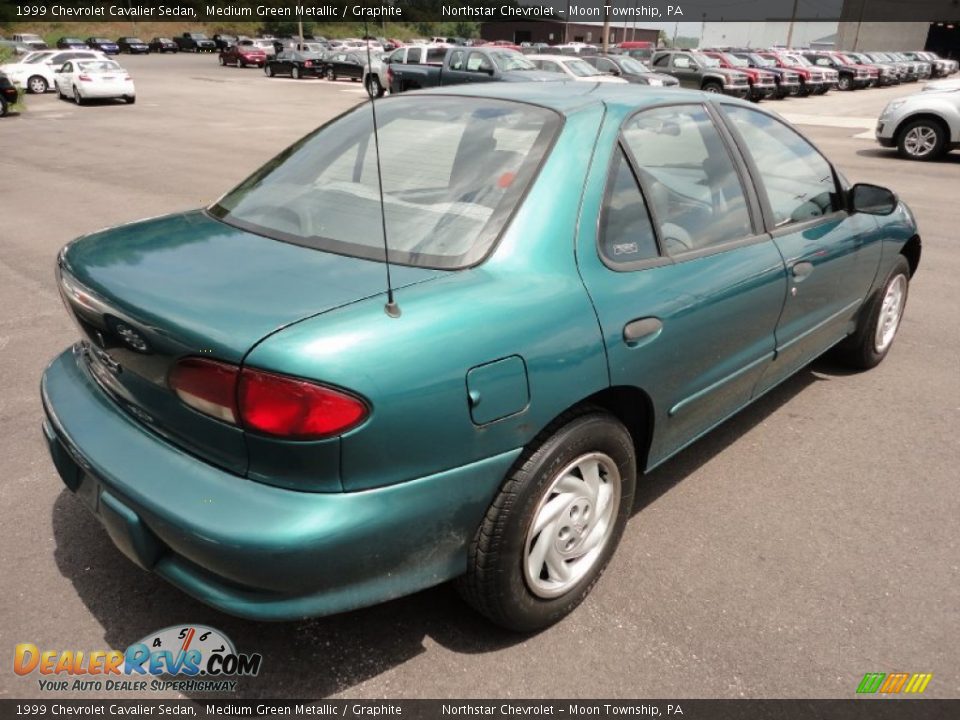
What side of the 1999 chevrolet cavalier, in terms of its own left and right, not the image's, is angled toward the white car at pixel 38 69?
left

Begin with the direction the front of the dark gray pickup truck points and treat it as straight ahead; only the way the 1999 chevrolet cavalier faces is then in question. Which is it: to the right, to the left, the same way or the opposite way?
to the left

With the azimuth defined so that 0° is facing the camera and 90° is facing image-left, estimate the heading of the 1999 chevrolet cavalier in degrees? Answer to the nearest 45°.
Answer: approximately 225°

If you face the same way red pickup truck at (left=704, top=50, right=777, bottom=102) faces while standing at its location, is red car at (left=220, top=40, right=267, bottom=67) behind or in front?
behind

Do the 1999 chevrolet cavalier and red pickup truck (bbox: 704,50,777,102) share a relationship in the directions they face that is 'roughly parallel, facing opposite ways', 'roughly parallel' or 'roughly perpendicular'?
roughly perpendicular

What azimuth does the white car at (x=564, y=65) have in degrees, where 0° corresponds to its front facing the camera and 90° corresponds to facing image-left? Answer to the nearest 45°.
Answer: approximately 315°

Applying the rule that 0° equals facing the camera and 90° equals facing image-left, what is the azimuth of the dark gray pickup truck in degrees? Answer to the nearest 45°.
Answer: approximately 315°

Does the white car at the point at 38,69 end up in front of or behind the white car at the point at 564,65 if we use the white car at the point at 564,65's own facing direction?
behind

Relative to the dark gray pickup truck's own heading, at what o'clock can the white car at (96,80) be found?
The white car is roughly at 5 o'clock from the dark gray pickup truck.
